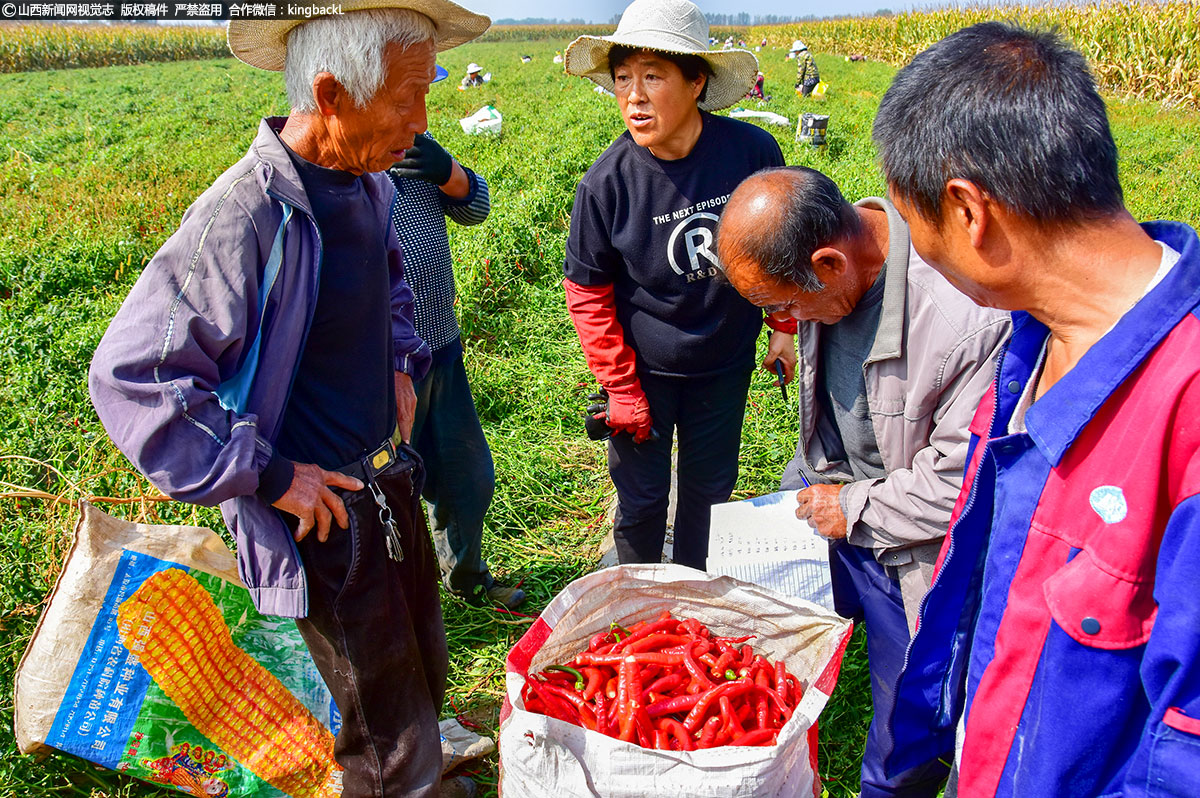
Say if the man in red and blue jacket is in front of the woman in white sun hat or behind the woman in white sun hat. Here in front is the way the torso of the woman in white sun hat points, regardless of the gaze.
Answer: in front

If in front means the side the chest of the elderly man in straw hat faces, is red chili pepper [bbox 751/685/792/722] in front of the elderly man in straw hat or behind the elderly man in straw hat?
in front

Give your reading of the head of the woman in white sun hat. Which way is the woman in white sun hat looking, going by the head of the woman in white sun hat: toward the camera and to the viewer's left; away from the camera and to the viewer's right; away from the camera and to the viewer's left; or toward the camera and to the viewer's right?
toward the camera and to the viewer's left

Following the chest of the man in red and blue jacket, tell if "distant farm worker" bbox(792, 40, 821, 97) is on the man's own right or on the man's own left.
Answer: on the man's own right

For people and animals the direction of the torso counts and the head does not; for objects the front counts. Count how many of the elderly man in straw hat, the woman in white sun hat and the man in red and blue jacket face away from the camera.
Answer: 0

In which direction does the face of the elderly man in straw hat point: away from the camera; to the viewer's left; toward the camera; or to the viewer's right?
to the viewer's right

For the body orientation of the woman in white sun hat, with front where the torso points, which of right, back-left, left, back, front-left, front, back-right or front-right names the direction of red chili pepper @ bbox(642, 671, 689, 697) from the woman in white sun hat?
front

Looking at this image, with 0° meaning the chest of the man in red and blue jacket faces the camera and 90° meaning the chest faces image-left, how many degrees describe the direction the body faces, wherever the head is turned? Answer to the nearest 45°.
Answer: approximately 45°

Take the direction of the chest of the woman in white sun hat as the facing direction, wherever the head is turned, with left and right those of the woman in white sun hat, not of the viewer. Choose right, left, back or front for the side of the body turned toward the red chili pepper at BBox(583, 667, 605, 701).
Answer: front

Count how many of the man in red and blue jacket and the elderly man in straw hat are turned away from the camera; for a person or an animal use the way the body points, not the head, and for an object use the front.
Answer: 0

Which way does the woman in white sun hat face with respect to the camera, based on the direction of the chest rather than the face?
toward the camera

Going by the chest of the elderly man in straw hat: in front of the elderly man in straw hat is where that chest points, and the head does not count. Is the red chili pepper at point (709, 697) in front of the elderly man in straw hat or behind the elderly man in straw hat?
in front

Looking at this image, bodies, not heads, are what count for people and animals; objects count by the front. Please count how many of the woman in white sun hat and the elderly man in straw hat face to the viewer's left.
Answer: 0
